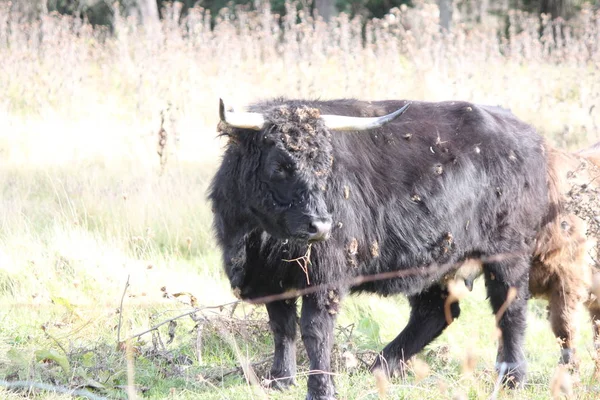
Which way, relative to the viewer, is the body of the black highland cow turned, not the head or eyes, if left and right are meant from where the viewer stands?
facing the viewer and to the left of the viewer

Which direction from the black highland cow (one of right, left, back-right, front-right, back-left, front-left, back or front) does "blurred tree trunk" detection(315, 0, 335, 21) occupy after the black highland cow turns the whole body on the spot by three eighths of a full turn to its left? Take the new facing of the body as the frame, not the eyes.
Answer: left
